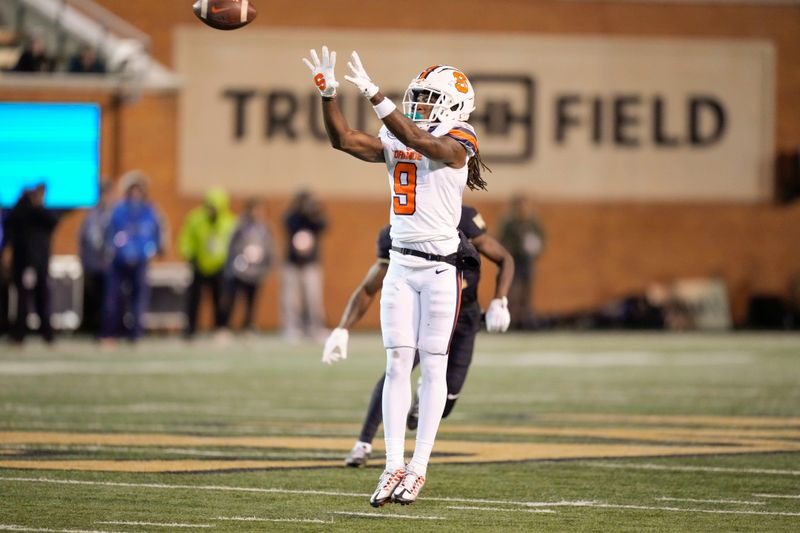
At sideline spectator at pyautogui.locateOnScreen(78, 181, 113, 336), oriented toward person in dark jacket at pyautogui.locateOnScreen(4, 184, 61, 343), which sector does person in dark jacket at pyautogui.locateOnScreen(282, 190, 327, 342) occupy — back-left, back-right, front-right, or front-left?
back-left

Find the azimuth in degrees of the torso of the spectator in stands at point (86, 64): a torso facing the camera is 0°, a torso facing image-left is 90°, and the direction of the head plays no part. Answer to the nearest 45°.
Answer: approximately 0°

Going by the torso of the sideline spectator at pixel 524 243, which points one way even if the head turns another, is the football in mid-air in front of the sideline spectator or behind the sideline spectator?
in front

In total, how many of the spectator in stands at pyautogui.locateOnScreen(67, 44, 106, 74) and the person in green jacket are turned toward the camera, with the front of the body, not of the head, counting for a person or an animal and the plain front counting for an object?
2

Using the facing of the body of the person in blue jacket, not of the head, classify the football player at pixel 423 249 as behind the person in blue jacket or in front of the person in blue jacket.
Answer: in front

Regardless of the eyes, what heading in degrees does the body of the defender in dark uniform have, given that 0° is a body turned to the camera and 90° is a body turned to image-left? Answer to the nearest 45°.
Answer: approximately 0°
